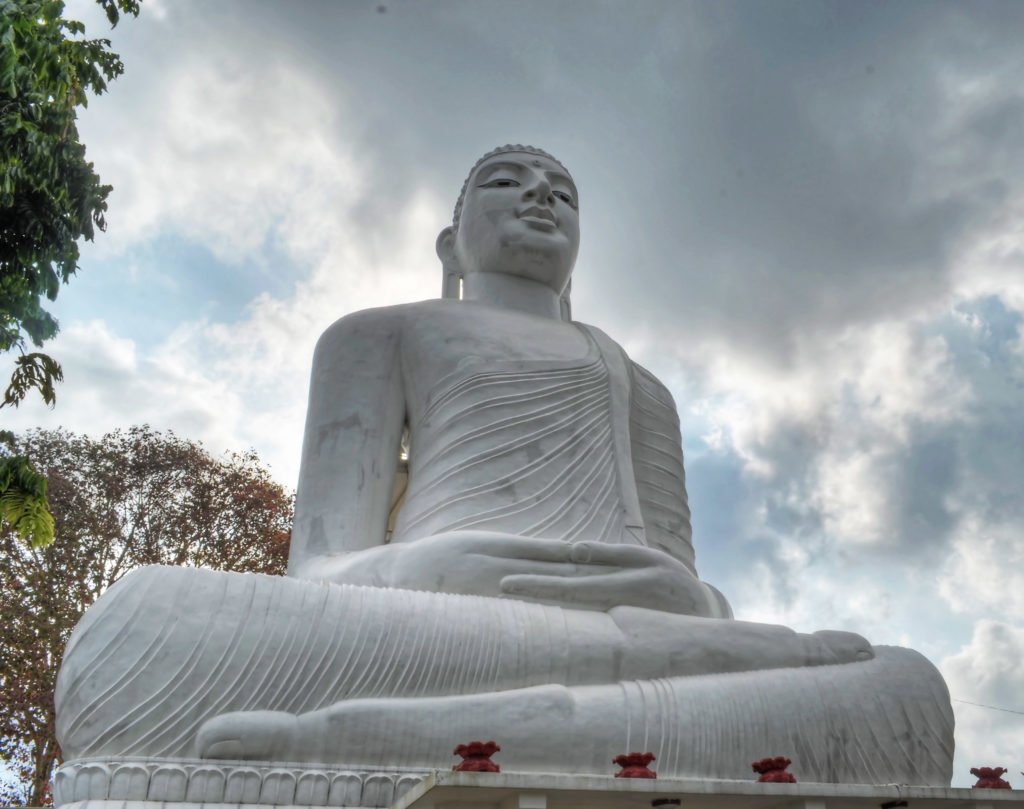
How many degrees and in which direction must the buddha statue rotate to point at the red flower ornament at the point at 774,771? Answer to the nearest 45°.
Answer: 0° — it already faces it

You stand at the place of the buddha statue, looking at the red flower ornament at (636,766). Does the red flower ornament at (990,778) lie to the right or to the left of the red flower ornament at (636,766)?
left

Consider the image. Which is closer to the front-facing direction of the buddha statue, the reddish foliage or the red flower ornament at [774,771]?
the red flower ornament

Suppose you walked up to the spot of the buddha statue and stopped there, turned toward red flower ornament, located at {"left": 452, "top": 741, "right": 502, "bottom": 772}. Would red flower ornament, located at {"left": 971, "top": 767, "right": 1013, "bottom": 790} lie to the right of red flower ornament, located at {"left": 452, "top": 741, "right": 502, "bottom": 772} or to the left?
left

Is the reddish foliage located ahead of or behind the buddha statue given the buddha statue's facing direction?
behind

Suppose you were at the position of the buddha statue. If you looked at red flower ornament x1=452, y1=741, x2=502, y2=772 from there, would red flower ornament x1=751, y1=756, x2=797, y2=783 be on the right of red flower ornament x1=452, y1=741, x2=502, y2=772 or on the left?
left

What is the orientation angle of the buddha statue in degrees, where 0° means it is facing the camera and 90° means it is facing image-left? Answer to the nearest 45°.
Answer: approximately 315°

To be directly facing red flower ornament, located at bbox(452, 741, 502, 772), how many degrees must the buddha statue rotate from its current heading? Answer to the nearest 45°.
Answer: approximately 45° to its right
